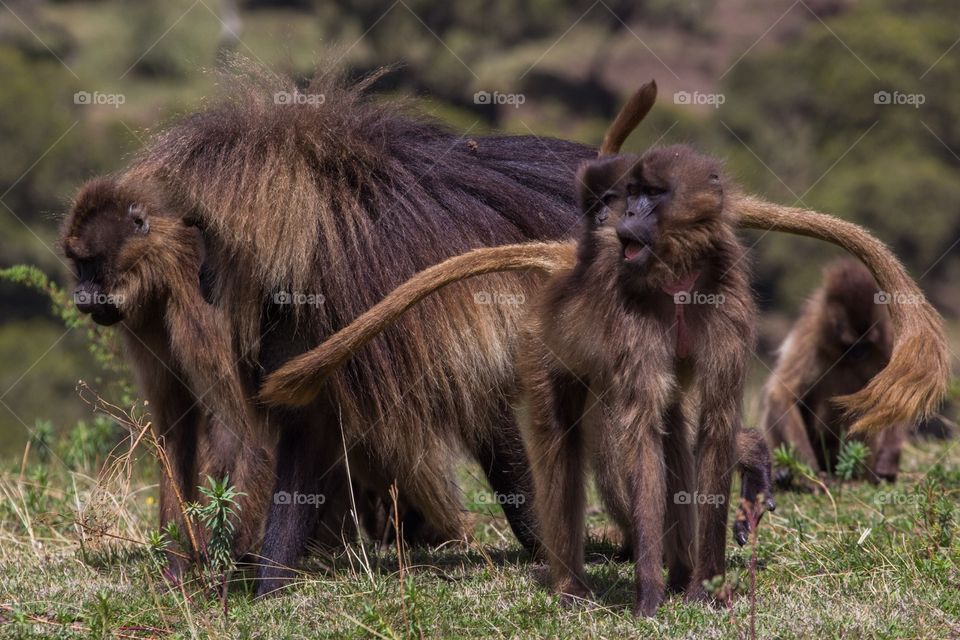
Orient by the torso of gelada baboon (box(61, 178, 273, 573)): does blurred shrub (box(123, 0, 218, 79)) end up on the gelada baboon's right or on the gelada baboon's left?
on the gelada baboon's right

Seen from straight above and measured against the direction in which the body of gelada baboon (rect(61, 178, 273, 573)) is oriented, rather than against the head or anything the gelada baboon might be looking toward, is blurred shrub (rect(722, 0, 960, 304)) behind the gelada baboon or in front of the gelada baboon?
behind

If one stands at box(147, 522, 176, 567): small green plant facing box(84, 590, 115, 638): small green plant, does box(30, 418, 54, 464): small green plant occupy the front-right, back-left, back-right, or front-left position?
back-right

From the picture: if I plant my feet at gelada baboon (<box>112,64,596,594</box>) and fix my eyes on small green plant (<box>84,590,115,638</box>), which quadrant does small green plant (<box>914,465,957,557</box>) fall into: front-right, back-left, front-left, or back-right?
back-left

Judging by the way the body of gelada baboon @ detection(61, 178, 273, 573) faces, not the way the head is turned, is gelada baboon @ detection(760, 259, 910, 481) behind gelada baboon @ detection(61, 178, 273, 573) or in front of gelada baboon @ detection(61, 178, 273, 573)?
behind

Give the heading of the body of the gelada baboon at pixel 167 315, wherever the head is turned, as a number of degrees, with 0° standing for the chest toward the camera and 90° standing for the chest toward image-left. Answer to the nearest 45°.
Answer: approximately 45°
